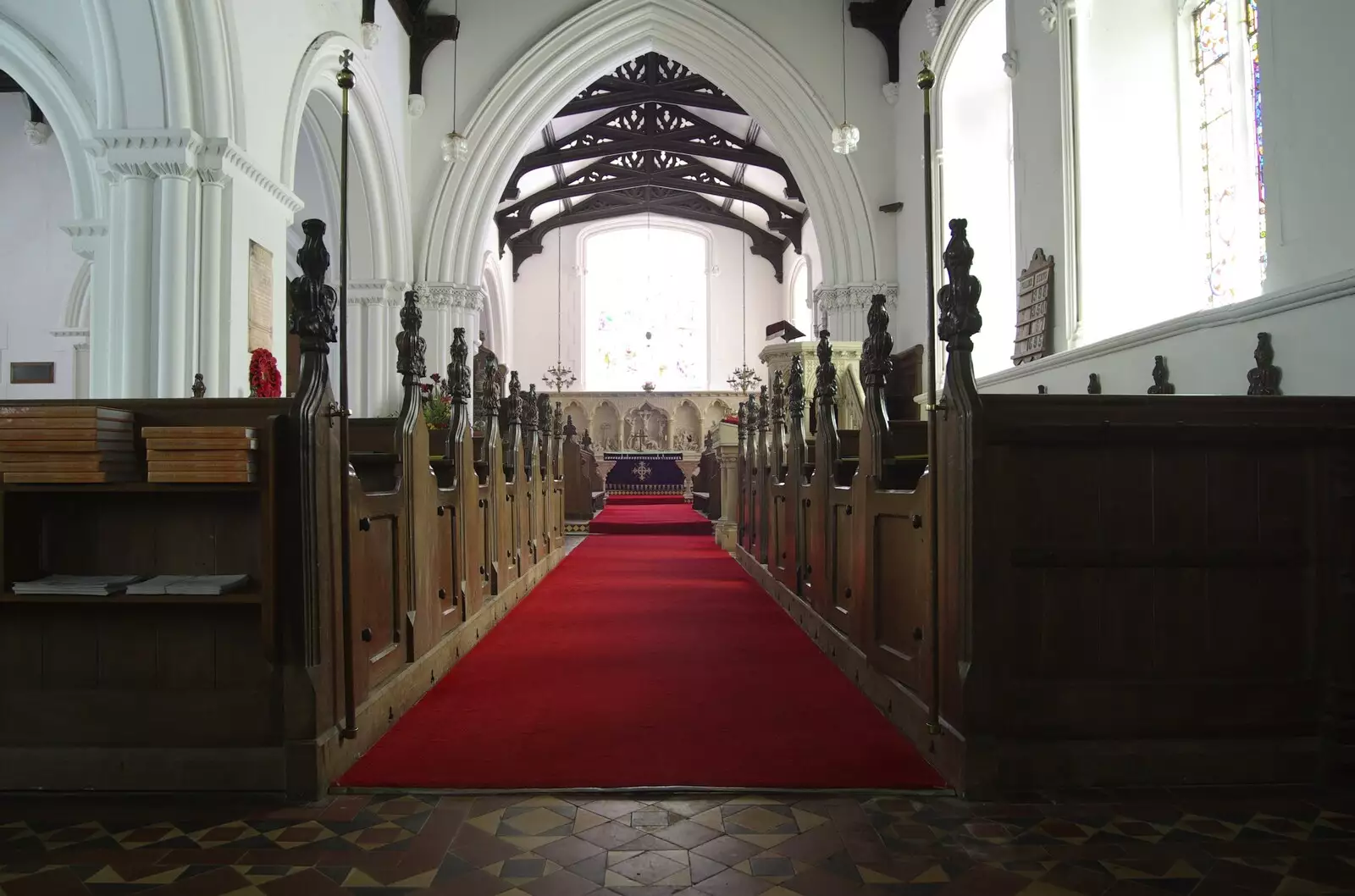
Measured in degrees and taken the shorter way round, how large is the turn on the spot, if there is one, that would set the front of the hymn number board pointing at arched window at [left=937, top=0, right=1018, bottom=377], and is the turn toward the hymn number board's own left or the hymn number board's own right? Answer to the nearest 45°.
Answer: approximately 135° to the hymn number board's own right

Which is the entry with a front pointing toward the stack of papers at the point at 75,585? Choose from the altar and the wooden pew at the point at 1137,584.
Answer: the altar

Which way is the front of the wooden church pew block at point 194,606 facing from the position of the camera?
facing away from the viewer

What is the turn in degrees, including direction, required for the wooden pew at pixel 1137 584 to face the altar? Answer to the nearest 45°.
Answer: approximately 45° to its left

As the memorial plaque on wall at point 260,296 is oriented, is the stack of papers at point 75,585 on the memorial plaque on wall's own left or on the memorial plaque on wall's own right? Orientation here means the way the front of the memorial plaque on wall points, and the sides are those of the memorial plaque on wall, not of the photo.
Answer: on the memorial plaque on wall's own right

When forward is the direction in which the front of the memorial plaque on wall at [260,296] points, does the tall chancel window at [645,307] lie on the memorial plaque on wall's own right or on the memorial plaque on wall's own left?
on the memorial plaque on wall's own left

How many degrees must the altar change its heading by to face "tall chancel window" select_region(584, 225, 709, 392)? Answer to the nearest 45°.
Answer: approximately 180°

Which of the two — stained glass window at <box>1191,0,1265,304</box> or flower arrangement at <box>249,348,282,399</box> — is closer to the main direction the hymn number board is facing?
the flower arrangement

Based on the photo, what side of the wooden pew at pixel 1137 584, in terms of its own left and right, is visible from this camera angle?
back

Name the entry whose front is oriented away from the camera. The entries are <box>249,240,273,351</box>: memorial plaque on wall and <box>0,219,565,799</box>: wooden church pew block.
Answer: the wooden church pew block

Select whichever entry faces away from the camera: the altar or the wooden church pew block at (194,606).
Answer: the wooden church pew block

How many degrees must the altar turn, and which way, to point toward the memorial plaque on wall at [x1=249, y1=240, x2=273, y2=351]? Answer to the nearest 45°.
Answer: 0° — it already faces it
